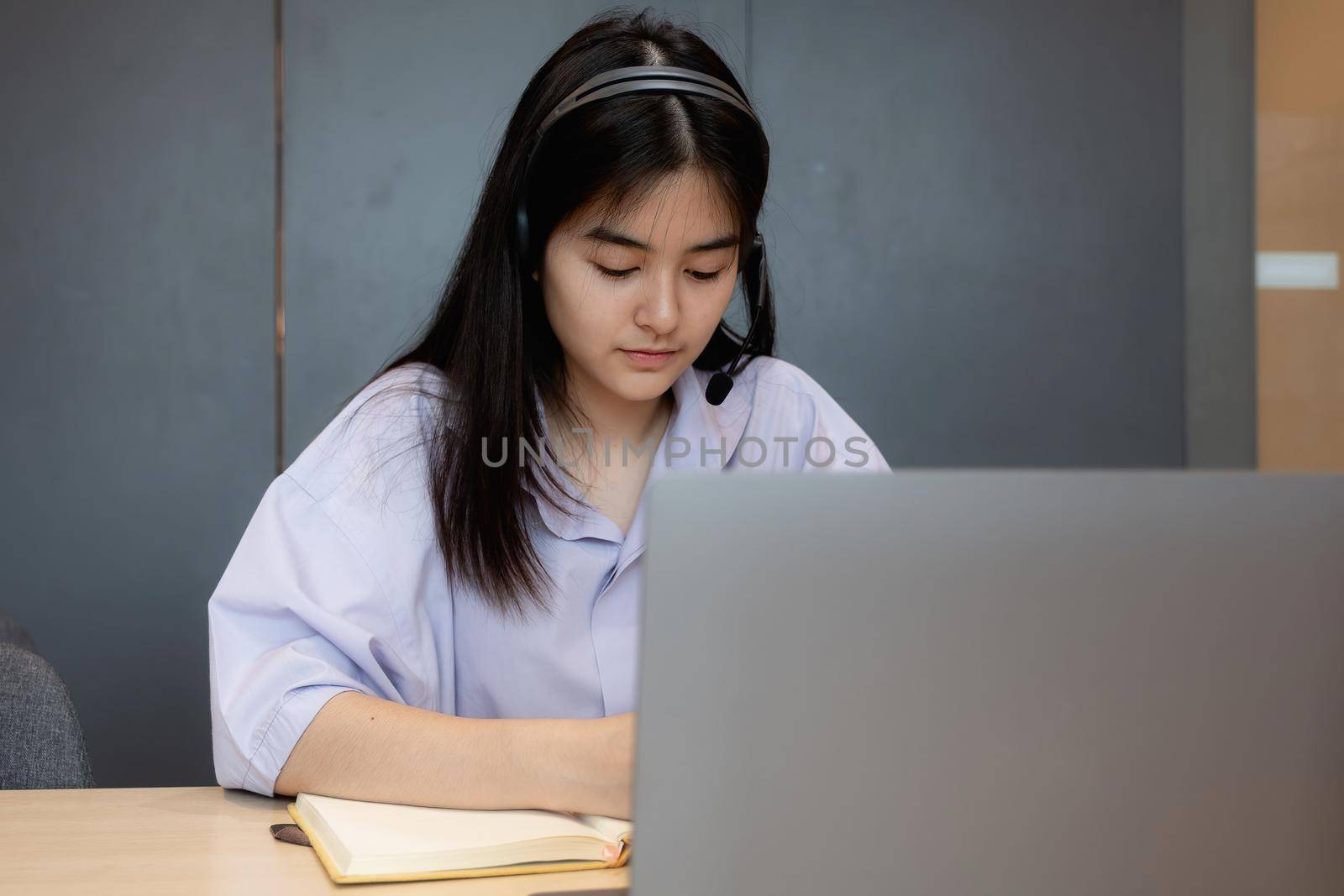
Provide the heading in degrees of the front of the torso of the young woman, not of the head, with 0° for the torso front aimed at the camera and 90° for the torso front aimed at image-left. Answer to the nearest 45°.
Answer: approximately 315°
